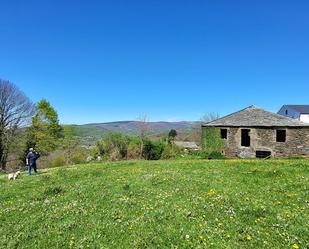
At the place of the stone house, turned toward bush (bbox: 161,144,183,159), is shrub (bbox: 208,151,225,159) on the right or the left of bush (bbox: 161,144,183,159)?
left

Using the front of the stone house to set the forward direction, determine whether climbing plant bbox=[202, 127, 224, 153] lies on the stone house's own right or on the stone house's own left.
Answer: on the stone house's own right

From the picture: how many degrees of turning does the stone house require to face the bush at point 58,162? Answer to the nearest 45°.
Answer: approximately 90° to its right

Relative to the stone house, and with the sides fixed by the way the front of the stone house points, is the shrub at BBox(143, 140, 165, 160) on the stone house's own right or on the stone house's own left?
on the stone house's own right

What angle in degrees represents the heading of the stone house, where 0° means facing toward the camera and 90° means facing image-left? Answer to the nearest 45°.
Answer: approximately 0°

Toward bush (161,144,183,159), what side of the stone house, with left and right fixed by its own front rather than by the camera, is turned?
right

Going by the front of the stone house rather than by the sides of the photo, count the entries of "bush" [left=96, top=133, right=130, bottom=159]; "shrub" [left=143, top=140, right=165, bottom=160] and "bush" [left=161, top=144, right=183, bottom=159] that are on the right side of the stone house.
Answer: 3

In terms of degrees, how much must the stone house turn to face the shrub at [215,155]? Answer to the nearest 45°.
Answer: approximately 45° to its right

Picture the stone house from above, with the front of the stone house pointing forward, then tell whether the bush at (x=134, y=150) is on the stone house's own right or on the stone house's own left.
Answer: on the stone house's own right
